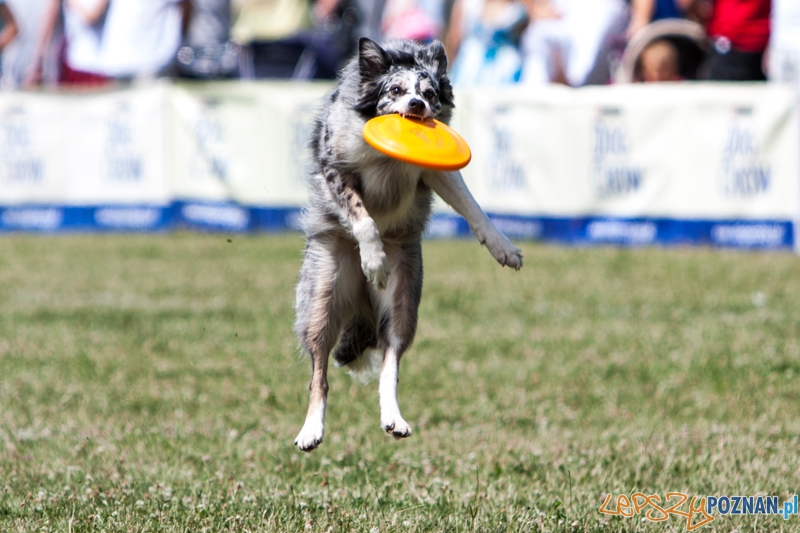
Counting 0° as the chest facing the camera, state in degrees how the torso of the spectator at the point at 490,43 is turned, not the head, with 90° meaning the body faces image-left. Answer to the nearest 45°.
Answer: approximately 0°

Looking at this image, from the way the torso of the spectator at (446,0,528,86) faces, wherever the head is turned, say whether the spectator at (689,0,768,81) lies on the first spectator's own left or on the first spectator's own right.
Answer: on the first spectator's own left

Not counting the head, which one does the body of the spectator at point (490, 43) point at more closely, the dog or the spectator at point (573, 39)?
the dog

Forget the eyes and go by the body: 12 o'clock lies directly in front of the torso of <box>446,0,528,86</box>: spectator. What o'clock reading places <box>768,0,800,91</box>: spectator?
<box>768,0,800,91</box>: spectator is roughly at 10 o'clock from <box>446,0,528,86</box>: spectator.

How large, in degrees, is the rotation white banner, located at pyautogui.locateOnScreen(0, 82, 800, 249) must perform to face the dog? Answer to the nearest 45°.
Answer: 0° — it already faces it

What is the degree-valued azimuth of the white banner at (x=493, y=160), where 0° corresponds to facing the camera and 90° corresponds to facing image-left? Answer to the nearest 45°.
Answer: approximately 0°

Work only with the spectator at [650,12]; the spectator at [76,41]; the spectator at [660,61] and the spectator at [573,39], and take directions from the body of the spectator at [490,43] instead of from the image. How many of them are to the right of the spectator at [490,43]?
1

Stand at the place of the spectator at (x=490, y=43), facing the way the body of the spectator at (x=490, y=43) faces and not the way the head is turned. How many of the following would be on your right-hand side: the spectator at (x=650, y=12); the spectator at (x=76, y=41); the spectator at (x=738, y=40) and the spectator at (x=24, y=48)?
2

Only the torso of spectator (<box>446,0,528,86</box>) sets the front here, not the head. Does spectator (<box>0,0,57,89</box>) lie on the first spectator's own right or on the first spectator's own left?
on the first spectator's own right

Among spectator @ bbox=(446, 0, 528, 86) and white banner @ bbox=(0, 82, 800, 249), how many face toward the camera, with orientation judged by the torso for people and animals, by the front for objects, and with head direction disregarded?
2

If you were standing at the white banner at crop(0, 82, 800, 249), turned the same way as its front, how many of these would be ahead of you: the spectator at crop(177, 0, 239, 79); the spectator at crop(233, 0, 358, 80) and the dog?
1

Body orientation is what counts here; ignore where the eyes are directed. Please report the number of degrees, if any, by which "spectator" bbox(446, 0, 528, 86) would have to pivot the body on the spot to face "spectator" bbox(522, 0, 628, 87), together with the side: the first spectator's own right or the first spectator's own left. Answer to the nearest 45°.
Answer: approximately 45° to the first spectator's own left
